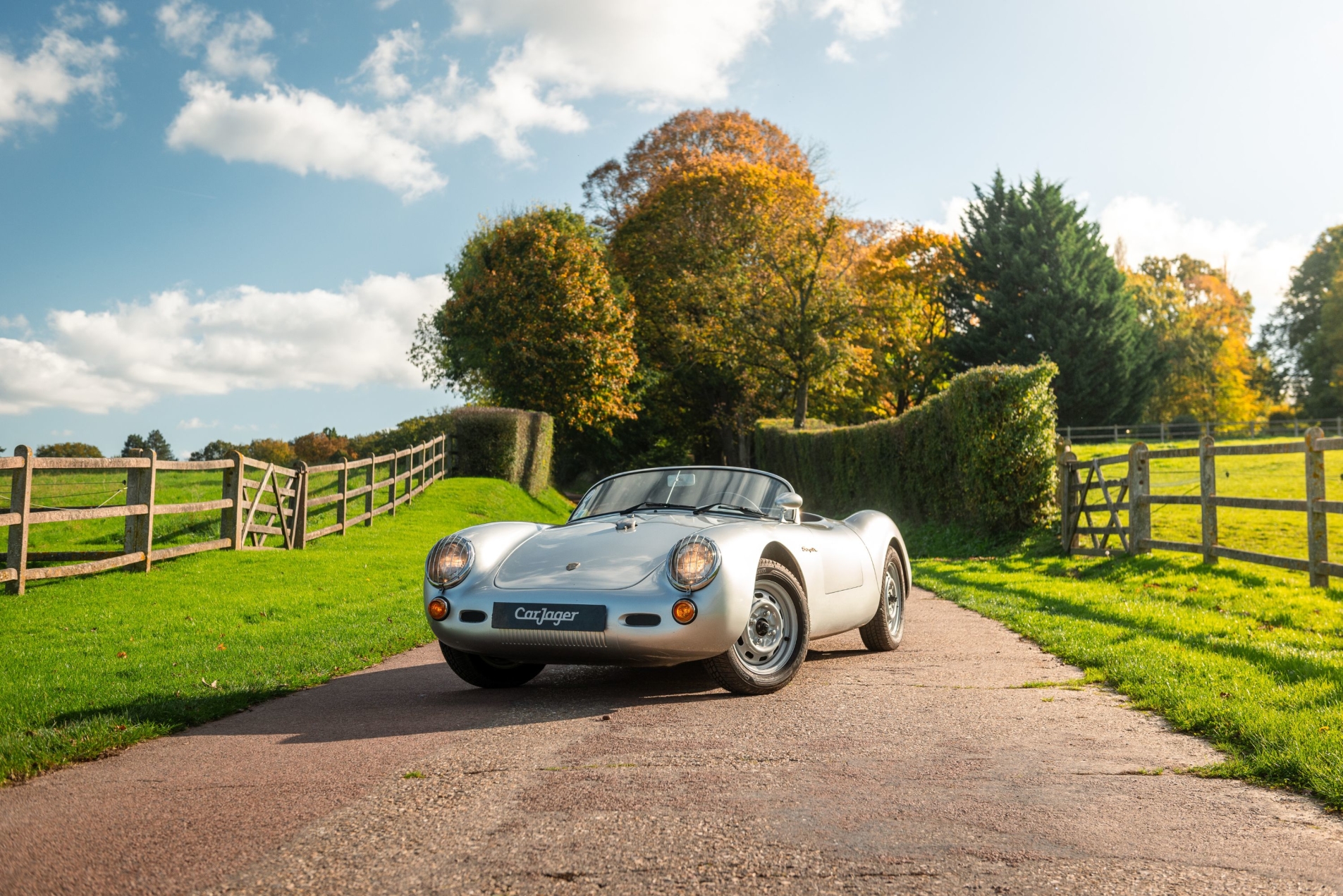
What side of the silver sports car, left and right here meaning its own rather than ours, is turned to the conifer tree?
back

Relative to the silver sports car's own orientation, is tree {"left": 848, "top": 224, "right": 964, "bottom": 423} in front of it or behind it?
behind

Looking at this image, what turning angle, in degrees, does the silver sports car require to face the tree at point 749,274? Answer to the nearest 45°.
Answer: approximately 135° to its right

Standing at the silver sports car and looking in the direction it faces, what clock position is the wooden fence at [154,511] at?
The wooden fence is roughly at 3 o'clock from the silver sports car.

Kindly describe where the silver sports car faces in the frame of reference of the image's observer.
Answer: facing the viewer and to the left of the viewer

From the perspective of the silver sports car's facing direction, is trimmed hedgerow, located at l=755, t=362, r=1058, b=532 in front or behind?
behind

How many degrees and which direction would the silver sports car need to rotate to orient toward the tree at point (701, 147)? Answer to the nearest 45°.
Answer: approximately 135° to its right

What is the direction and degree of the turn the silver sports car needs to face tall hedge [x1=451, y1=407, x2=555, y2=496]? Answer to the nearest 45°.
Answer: approximately 135° to its right
